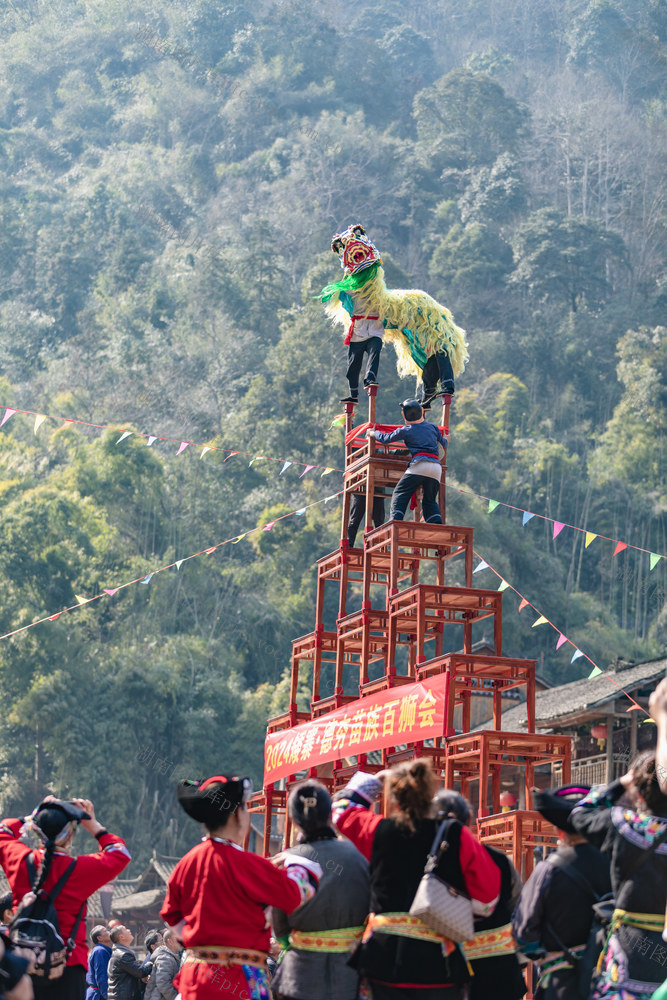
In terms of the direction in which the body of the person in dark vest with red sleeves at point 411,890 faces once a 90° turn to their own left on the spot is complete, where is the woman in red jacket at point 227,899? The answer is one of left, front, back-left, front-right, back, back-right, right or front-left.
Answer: front

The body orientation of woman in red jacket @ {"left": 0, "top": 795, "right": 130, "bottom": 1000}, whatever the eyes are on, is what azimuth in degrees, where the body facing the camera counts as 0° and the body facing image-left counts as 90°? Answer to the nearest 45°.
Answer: approximately 225°

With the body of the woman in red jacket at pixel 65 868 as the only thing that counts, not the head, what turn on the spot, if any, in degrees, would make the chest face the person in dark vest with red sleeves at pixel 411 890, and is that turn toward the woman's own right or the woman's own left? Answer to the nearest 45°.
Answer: approximately 90° to the woman's own right

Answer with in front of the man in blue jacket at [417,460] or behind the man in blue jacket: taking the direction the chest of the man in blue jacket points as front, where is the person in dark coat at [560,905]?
behind

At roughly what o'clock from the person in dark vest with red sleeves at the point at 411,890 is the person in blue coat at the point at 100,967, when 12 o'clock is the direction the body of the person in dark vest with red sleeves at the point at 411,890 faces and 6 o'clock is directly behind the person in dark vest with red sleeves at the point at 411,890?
the person in blue coat at the point at 100,967 is roughly at 11 o'clock from the person in dark vest with red sleeves at the point at 411,890.

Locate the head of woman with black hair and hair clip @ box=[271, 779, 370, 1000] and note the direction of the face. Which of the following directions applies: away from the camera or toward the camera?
away from the camera

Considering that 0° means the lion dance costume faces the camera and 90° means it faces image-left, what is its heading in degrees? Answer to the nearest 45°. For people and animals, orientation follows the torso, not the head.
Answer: approximately 45°

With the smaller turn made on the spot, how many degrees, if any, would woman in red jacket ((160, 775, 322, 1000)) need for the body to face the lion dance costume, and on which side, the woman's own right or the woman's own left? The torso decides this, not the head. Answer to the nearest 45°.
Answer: approximately 45° to the woman's own left

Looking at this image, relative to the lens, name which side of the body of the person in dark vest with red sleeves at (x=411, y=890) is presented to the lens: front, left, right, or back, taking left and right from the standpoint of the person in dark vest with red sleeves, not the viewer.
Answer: back

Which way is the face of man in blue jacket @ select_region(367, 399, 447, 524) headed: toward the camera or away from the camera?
away from the camera

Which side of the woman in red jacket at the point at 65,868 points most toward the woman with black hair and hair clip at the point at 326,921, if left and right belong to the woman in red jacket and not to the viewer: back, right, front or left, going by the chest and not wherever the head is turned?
right

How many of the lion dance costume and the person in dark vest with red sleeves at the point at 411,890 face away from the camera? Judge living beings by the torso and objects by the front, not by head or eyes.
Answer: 1

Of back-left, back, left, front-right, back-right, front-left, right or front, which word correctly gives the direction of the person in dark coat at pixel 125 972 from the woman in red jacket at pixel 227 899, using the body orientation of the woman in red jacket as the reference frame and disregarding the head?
front-left
